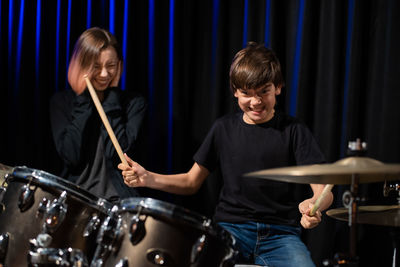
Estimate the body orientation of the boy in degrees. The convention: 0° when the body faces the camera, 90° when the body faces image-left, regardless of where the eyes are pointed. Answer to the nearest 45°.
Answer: approximately 0°

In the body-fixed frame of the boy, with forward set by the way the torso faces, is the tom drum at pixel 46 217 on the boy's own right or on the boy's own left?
on the boy's own right
